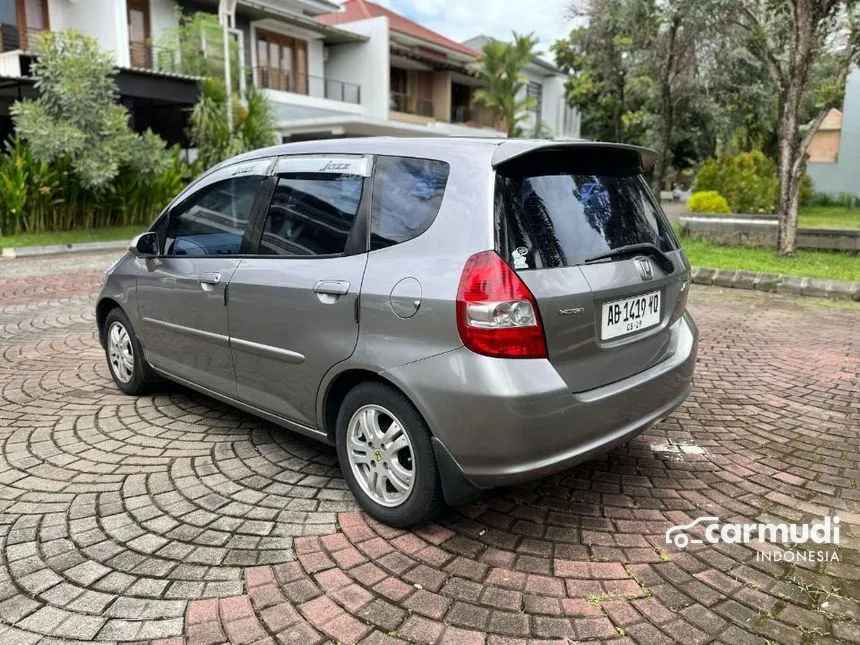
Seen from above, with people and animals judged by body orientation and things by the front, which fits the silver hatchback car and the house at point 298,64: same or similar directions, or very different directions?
very different directions

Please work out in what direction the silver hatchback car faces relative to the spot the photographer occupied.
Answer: facing away from the viewer and to the left of the viewer

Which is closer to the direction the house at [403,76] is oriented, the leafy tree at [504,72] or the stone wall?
the stone wall

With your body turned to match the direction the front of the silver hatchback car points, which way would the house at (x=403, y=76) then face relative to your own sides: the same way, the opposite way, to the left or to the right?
the opposite way

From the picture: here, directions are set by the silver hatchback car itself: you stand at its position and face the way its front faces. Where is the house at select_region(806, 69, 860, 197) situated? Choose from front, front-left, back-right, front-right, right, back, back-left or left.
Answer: right

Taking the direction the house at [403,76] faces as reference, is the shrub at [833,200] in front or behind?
in front

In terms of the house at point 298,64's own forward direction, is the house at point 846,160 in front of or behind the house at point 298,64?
in front

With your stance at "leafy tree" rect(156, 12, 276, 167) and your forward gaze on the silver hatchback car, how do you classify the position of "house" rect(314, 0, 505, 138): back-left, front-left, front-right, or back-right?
back-left

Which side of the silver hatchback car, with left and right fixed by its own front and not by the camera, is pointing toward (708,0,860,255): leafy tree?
right

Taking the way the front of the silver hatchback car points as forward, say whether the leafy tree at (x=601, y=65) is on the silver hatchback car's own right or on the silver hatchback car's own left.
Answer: on the silver hatchback car's own right

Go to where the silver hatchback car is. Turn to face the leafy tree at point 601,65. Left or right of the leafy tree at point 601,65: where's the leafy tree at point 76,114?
left
